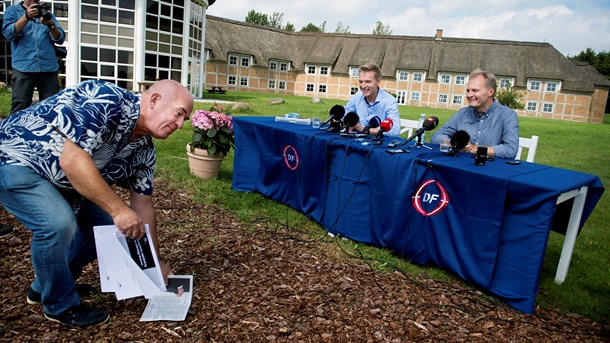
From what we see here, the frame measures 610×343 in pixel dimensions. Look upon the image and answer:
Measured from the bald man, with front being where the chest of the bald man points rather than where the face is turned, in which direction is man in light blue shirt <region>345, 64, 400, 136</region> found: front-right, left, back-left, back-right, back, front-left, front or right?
front-left

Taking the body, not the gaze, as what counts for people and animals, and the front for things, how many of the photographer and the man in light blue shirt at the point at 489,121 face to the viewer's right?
0

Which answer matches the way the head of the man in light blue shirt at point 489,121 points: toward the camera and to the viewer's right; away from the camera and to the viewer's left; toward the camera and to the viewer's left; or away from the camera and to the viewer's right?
toward the camera and to the viewer's left

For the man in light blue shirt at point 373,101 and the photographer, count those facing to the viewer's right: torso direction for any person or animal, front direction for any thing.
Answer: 0

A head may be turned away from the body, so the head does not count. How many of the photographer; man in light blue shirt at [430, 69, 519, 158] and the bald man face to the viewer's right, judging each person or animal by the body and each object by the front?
1

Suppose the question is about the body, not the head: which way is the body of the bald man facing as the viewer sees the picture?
to the viewer's right

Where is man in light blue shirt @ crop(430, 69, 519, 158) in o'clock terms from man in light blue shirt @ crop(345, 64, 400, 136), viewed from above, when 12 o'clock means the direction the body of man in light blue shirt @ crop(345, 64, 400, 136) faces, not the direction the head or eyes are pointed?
man in light blue shirt @ crop(430, 69, 519, 158) is roughly at 9 o'clock from man in light blue shirt @ crop(345, 64, 400, 136).

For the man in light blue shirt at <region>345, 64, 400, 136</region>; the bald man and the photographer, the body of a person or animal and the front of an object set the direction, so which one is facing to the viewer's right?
the bald man

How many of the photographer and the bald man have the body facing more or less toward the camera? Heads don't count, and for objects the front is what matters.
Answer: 1

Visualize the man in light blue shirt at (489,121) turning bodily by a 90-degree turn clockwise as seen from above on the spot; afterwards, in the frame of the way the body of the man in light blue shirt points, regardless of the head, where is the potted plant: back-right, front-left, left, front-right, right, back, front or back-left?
front-left

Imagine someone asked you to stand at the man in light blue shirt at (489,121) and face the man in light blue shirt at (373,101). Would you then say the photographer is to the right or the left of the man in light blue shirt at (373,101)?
left
